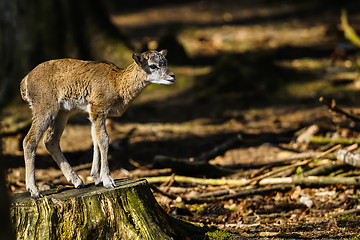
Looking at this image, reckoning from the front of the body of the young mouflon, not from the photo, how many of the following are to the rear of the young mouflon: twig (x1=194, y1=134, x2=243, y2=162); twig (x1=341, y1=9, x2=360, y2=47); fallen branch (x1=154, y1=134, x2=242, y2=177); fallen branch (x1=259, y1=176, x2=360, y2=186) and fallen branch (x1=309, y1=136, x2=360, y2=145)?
0

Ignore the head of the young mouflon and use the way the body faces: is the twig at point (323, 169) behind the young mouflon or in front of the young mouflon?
in front

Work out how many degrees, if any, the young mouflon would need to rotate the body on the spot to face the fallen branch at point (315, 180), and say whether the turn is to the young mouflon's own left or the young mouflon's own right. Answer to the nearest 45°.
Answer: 0° — it already faces it

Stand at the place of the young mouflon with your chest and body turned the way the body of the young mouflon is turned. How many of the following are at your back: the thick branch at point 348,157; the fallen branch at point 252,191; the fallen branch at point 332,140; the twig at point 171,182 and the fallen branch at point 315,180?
0

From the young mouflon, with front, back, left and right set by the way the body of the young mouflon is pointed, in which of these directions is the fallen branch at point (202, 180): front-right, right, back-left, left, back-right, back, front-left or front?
front-left

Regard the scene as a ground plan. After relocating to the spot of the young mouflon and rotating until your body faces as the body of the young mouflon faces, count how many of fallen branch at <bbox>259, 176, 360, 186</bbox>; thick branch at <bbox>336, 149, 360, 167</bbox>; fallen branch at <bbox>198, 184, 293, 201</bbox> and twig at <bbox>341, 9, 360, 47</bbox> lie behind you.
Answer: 0

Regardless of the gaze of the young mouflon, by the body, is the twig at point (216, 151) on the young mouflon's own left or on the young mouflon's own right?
on the young mouflon's own left

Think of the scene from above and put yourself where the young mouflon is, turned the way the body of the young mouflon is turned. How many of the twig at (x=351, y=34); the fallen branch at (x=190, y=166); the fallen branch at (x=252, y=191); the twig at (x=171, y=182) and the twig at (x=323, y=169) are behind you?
0

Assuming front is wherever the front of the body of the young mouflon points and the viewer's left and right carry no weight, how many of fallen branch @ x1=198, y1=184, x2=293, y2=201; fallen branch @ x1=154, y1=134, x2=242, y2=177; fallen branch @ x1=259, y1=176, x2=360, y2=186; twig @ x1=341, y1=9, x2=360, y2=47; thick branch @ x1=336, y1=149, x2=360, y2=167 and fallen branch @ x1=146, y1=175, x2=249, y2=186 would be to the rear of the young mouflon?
0

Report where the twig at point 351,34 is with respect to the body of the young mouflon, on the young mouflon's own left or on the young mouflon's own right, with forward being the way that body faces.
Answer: on the young mouflon's own left

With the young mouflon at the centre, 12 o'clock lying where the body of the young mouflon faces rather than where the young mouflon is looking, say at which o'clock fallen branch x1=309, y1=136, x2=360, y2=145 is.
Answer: The fallen branch is roughly at 11 o'clock from the young mouflon.

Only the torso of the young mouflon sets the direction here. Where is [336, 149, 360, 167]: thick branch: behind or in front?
in front

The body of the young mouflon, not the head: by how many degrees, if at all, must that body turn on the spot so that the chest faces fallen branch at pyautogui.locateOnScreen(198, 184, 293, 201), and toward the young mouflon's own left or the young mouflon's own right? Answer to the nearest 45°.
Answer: approximately 45° to the young mouflon's own left

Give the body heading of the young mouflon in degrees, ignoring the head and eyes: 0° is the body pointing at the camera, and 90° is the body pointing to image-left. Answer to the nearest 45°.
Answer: approximately 270°

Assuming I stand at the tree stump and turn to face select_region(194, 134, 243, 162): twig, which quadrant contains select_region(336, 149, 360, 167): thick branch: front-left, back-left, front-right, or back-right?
front-right
